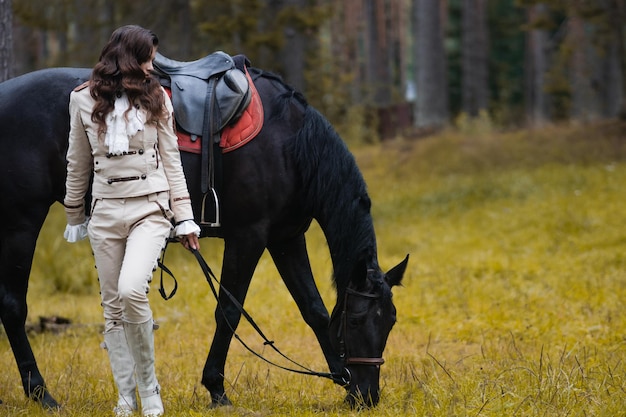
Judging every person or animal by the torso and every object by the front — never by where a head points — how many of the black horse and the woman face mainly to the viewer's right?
1

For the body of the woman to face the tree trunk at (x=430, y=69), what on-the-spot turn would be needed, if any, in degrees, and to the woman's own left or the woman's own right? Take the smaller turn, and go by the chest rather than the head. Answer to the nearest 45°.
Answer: approximately 135° to the woman's own left

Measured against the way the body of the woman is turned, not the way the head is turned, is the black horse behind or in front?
behind

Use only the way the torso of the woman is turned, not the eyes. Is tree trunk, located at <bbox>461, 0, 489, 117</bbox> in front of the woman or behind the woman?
behind

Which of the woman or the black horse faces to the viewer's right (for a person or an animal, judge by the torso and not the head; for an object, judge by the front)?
the black horse

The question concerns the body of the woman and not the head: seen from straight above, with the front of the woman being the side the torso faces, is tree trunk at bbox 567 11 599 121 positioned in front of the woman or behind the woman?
behind

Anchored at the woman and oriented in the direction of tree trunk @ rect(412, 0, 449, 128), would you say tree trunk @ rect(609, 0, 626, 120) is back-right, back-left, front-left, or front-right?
front-right

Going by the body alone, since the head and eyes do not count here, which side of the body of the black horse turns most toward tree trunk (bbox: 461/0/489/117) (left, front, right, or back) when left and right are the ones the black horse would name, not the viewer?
left

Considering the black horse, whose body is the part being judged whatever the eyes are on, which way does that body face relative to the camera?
to the viewer's right

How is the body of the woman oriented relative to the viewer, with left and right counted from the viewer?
facing the viewer

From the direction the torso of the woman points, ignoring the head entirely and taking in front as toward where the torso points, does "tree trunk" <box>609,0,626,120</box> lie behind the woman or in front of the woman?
behind

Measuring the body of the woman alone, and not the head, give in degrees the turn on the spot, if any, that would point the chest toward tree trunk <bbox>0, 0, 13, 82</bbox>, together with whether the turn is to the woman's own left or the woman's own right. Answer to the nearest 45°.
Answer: approximately 180°

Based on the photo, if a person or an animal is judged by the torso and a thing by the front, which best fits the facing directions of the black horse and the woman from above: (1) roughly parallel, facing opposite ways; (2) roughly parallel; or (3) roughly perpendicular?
roughly perpendicular

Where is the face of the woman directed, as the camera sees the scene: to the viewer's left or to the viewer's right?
to the viewer's right

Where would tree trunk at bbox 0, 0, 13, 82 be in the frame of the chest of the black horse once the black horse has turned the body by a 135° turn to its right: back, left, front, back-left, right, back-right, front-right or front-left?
right
